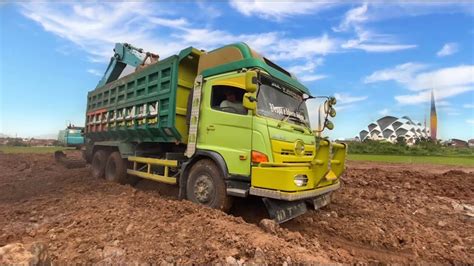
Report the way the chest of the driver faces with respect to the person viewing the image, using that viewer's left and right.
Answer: facing the viewer and to the right of the viewer
